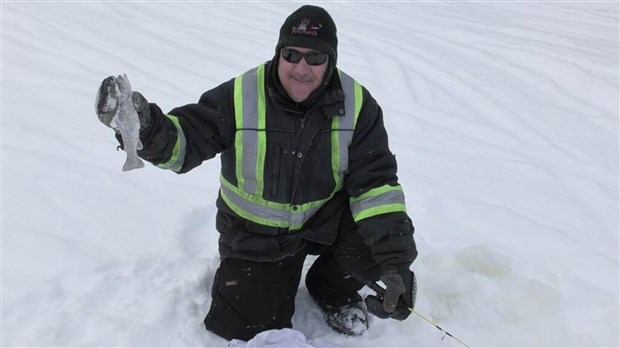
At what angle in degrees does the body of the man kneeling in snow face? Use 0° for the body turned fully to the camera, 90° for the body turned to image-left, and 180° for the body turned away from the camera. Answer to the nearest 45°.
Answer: approximately 0°
